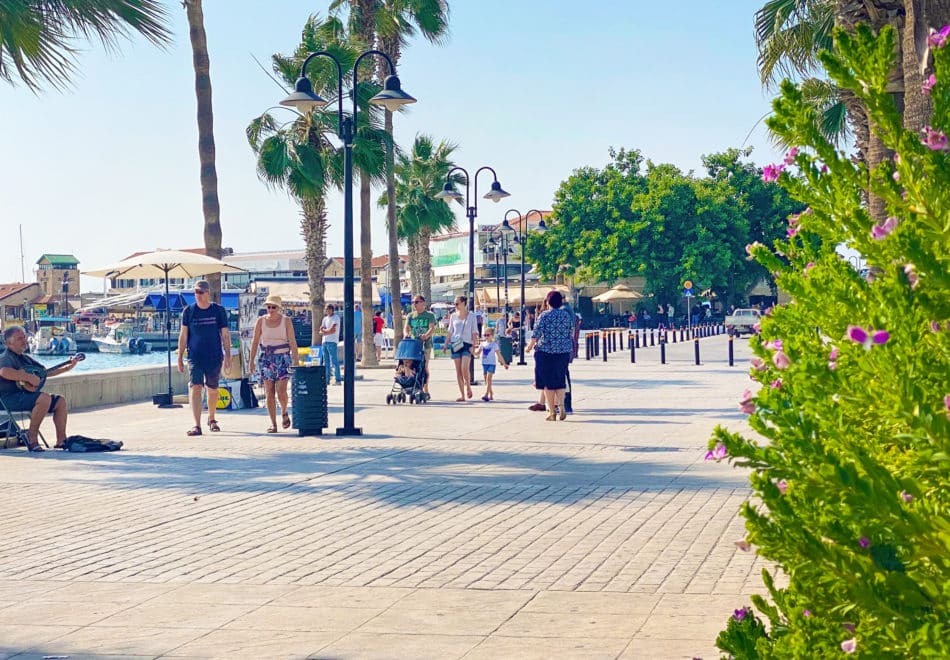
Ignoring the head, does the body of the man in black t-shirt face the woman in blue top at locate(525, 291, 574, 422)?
no

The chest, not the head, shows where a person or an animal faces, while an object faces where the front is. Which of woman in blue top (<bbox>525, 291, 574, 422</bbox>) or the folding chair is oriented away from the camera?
the woman in blue top

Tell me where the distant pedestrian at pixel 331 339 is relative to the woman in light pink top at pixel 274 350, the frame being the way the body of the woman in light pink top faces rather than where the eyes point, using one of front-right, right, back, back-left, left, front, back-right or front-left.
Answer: back

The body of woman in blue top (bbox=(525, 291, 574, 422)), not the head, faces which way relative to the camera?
away from the camera

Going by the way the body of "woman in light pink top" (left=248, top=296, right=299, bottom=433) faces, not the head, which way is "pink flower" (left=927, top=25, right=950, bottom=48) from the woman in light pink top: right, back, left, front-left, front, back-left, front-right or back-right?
front

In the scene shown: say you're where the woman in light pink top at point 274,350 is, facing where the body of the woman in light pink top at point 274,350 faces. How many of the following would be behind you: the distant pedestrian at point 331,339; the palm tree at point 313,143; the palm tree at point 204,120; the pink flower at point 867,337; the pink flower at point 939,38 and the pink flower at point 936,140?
3

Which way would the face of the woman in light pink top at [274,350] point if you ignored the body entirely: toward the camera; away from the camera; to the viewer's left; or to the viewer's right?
toward the camera

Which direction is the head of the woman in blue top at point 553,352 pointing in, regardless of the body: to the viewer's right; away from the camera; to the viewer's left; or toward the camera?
away from the camera

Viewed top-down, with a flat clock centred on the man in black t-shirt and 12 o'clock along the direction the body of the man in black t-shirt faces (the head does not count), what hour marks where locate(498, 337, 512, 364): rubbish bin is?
The rubbish bin is roughly at 7 o'clock from the man in black t-shirt.

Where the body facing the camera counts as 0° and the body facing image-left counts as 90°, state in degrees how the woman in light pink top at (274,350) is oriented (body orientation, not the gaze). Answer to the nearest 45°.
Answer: approximately 0°

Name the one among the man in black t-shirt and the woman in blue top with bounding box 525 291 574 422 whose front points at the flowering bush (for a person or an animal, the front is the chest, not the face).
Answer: the man in black t-shirt

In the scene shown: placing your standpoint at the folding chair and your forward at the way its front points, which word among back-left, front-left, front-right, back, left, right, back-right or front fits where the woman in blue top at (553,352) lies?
front

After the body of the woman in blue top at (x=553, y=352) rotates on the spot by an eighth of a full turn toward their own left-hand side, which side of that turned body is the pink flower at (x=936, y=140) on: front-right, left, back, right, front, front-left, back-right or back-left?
back-left

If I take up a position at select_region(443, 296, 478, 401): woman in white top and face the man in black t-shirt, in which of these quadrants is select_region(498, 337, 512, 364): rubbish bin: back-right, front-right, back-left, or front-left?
back-right

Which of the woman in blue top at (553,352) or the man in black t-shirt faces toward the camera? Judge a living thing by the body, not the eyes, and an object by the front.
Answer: the man in black t-shirt

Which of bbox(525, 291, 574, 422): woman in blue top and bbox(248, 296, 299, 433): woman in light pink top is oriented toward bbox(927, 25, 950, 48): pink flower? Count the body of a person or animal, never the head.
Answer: the woman in light pink top

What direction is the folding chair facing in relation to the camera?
to the viewer's right

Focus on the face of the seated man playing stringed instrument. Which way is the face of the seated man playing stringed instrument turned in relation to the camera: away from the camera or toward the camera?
toward the camera

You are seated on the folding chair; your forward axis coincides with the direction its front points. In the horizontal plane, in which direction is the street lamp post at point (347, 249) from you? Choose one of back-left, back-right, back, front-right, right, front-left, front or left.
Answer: front

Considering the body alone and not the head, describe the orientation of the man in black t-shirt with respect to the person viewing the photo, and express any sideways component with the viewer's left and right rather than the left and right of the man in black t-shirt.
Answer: facing the viewer
